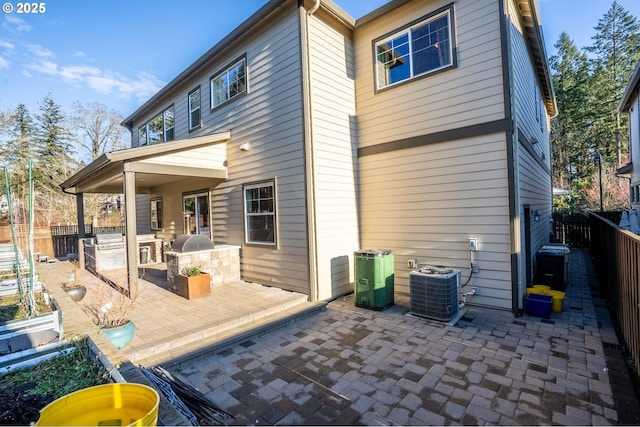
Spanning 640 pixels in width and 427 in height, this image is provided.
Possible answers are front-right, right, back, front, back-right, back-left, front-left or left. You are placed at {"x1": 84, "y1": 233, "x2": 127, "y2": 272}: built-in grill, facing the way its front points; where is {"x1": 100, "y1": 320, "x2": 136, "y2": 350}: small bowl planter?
front-right

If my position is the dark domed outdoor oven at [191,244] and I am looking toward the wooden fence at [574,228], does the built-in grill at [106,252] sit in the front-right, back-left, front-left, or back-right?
back-left

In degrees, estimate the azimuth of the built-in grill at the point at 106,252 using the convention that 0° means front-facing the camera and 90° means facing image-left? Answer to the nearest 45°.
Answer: approximately 315°

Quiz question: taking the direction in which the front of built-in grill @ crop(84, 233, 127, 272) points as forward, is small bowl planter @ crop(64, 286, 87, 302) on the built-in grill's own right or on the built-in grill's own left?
on the built-in grill's own right

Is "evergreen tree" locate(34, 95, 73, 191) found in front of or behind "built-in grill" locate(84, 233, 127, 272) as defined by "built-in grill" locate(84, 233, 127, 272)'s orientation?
behind

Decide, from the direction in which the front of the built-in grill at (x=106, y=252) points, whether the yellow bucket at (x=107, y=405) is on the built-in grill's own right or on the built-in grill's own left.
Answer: on the built-in grill's own right

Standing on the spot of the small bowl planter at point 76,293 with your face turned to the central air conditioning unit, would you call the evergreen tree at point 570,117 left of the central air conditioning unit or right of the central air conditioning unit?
left
